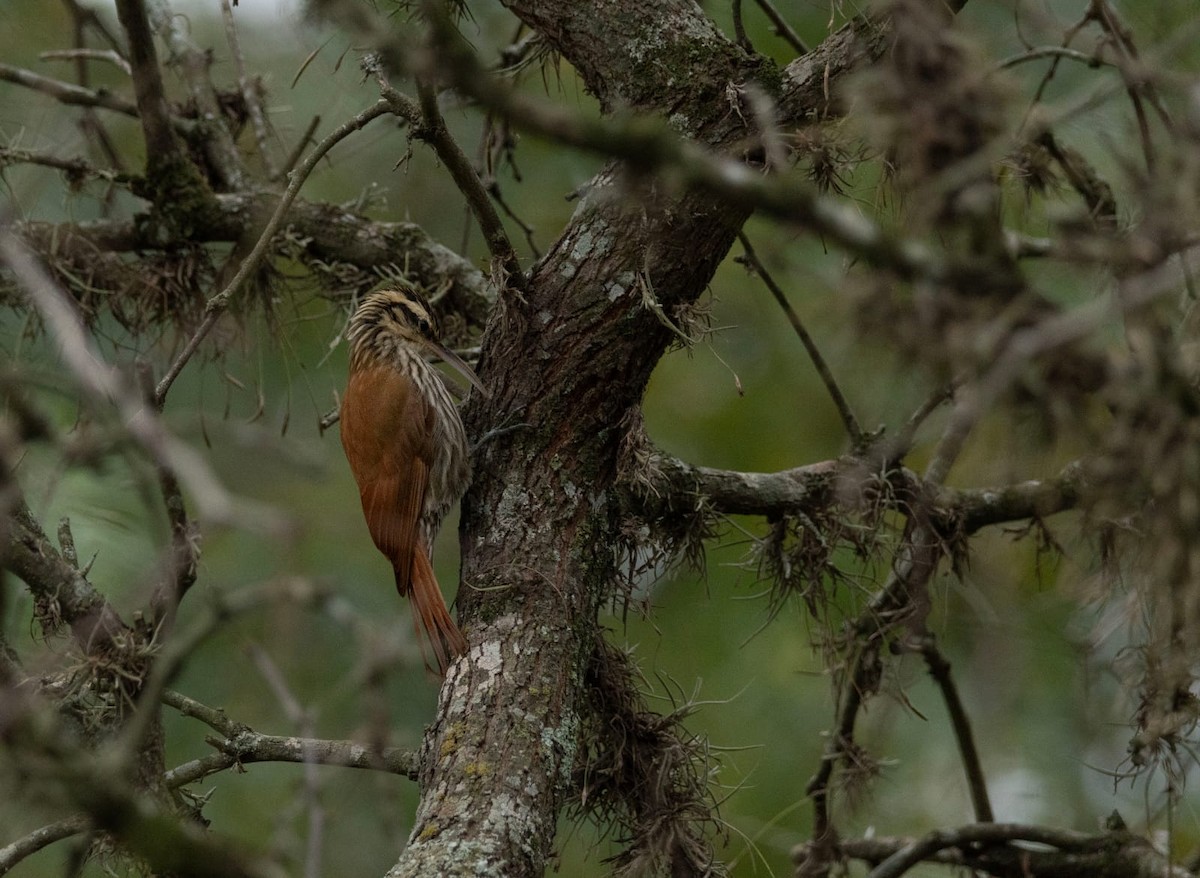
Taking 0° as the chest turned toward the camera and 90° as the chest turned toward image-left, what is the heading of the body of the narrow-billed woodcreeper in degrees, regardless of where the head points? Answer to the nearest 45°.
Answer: approximately 270°
